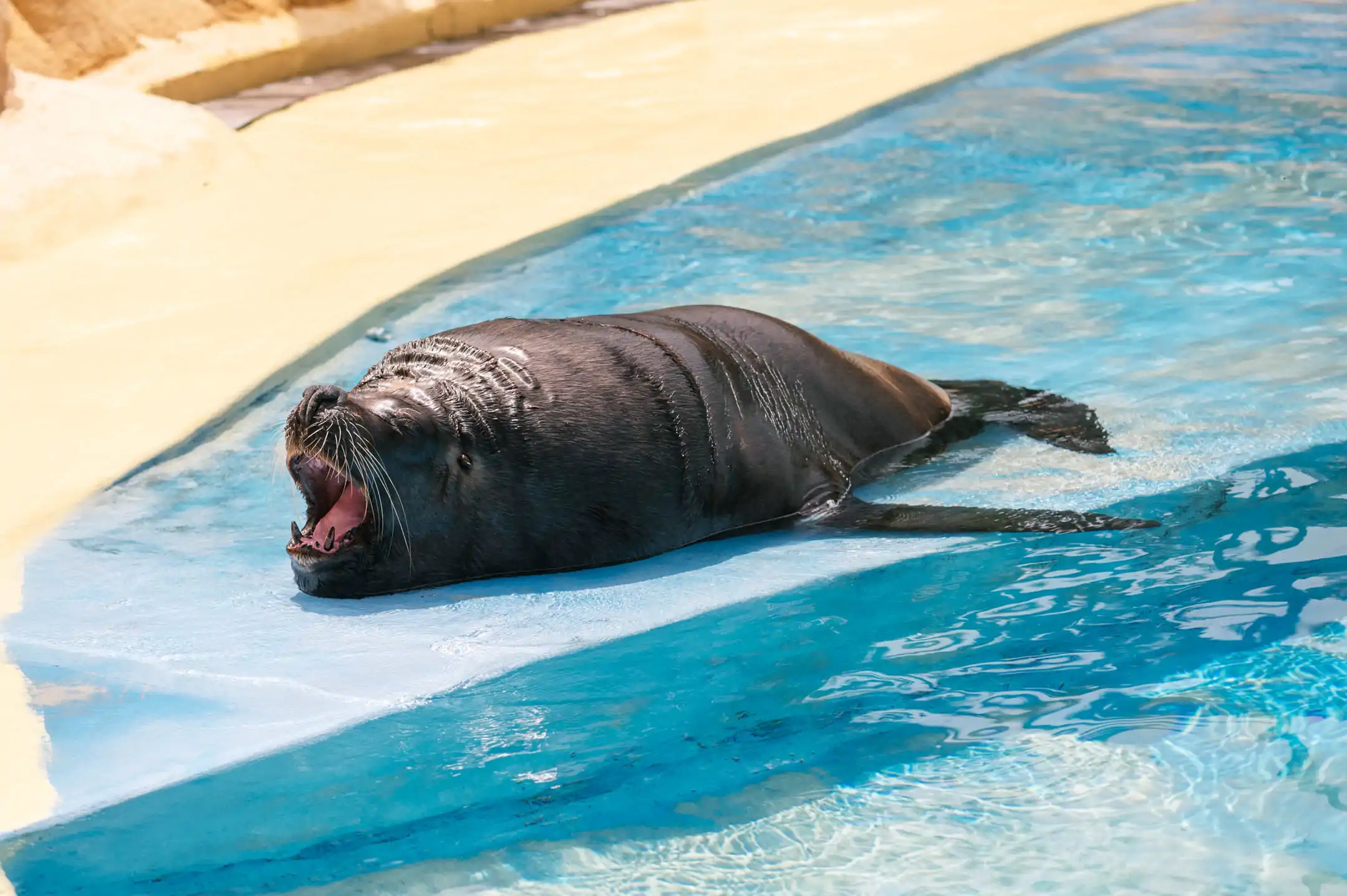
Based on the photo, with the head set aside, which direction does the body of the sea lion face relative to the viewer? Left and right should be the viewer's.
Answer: facing the viewer and to the left of the viewer
